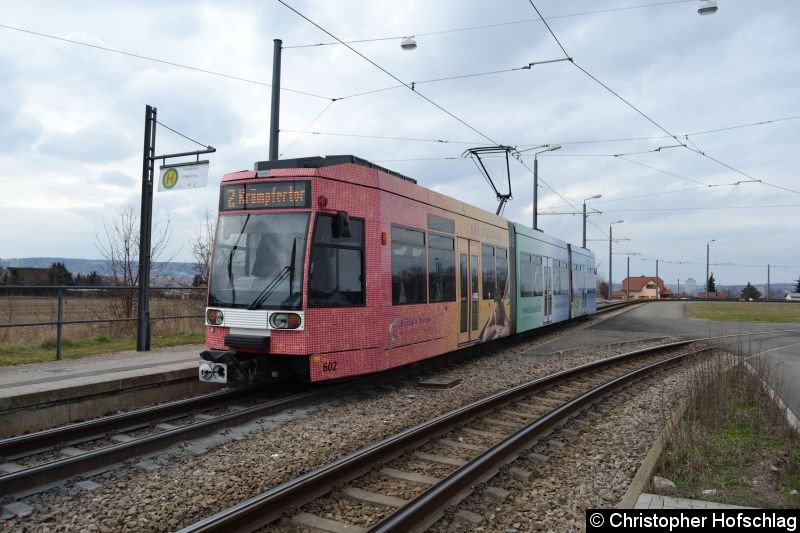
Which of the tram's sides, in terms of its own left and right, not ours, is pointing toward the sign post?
front

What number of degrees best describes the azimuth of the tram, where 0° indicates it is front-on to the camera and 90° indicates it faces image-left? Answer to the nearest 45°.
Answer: approximately 45°

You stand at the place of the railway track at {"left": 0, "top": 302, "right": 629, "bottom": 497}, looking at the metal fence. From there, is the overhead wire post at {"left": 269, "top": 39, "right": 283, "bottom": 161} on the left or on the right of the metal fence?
right

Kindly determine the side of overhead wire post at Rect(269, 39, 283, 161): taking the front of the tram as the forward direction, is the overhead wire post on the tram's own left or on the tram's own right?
on the tram's own right
